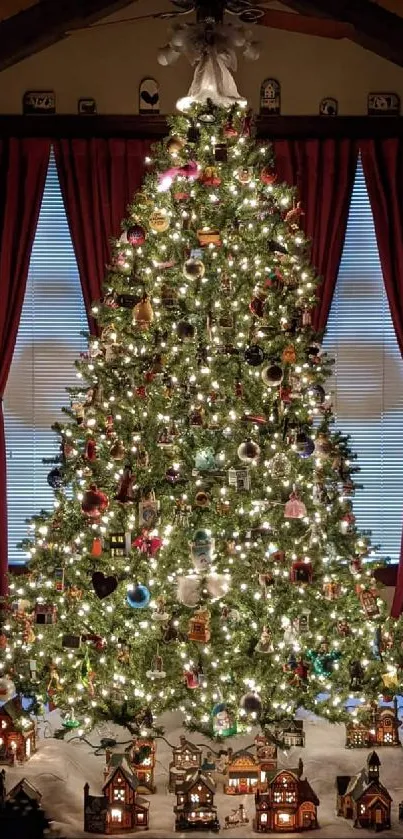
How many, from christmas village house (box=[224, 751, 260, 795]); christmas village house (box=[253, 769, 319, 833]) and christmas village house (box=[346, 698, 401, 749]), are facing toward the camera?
3

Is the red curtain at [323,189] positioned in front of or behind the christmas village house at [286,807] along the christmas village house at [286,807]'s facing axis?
behind

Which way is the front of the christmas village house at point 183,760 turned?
toward the camera

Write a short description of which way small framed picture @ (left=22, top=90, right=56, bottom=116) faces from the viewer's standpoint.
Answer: facing the viewer

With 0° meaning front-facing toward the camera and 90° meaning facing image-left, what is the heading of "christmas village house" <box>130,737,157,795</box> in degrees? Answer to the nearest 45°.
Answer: approximately 0°

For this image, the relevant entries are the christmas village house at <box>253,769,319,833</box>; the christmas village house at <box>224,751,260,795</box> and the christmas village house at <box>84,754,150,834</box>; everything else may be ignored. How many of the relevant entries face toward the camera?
3

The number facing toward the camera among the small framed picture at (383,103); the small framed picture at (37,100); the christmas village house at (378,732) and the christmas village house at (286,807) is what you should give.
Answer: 4

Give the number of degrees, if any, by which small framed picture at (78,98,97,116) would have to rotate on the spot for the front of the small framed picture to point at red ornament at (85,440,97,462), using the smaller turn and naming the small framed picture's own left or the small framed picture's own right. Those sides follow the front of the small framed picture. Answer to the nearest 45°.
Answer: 0° — it already faces it

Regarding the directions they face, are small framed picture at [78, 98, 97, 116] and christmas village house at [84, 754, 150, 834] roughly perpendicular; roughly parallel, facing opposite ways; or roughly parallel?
roughly parallel
